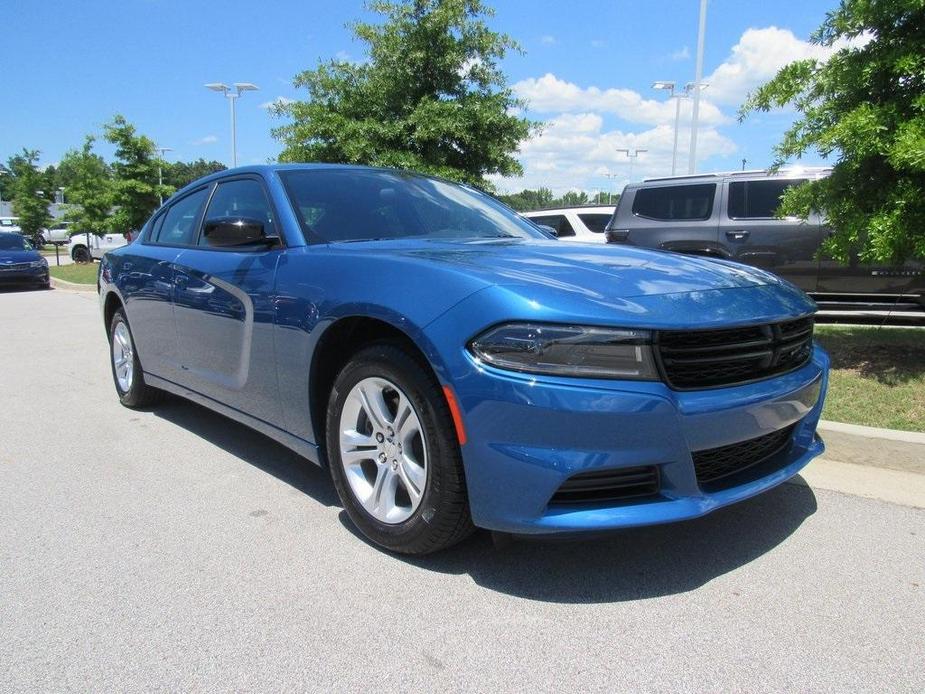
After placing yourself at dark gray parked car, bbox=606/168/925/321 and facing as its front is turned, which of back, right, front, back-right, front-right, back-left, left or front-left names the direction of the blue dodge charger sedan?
right

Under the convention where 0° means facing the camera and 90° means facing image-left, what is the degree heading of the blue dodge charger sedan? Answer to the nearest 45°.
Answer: approximately 315°

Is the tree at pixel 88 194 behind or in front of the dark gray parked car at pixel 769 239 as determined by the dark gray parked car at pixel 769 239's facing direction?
behind

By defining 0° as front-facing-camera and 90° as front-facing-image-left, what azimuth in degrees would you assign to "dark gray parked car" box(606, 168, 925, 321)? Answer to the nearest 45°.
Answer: approximately 270°

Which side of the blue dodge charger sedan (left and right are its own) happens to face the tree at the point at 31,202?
back

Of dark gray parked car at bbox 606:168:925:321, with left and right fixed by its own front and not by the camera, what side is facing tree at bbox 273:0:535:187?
back

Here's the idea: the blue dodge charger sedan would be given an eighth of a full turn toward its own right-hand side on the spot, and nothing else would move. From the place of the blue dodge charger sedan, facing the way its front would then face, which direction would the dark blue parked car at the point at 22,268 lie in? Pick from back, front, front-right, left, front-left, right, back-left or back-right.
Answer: back-right

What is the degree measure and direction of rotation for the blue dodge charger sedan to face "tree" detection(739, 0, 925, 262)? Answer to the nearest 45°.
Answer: approximately 90° to its left

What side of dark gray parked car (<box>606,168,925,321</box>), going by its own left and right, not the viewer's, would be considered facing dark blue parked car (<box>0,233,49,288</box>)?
back

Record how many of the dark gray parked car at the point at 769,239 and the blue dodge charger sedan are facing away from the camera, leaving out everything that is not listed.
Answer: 0
